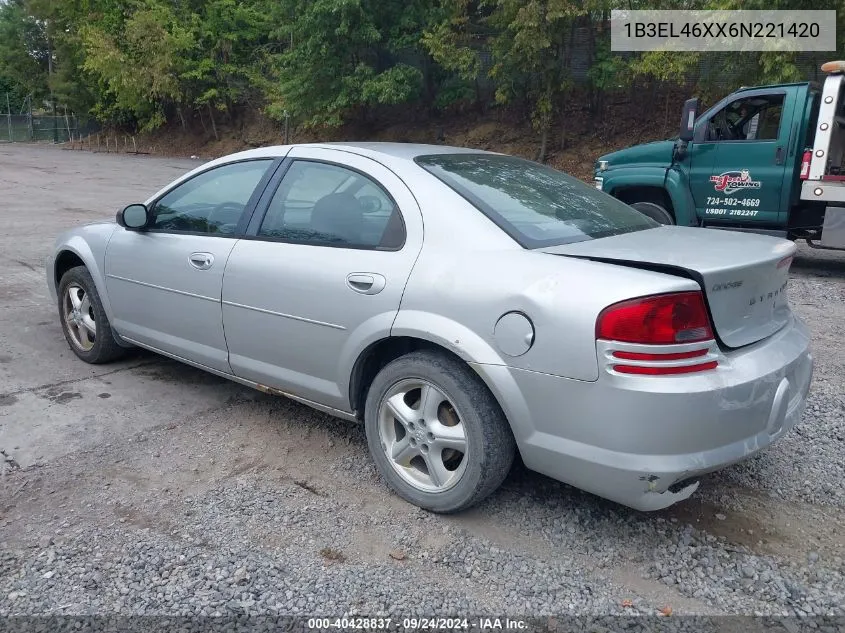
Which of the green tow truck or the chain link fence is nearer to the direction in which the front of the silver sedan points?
the chain link fence

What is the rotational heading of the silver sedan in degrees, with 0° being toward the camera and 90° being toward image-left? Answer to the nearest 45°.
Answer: approximately 135°

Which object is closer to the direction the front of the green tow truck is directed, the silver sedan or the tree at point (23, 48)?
the tree

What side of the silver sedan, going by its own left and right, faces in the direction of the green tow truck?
right

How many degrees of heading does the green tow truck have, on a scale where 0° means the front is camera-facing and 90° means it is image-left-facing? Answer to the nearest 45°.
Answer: approximately 90°

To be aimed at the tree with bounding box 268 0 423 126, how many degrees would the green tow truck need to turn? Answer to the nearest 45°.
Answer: approximately 45° to its right

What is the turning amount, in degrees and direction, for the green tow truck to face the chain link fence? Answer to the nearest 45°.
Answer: approximately 45° to its right

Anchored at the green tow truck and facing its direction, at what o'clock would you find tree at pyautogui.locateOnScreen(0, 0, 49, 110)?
The tree is roughly at 1 o'clock from the green tow truck.
